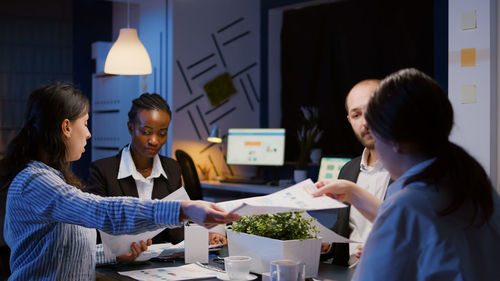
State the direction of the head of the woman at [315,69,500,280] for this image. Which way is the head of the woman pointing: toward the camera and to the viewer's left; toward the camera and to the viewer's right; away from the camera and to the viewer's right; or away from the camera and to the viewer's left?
away from the camera and to the viewer's left

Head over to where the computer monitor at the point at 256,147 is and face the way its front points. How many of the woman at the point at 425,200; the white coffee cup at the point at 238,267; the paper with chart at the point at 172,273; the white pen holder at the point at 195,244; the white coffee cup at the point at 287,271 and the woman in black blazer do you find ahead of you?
6

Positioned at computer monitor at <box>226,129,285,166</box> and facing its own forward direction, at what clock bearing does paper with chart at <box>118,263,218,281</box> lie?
The paper with chart is roughly at 12 o'clock from the computer monitor.

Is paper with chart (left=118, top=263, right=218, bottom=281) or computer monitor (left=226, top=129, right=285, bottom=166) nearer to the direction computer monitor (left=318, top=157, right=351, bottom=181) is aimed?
the paper with chart

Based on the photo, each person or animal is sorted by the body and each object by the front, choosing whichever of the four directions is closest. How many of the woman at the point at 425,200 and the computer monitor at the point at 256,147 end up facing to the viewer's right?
0

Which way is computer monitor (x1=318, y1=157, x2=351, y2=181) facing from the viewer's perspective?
toward the camera

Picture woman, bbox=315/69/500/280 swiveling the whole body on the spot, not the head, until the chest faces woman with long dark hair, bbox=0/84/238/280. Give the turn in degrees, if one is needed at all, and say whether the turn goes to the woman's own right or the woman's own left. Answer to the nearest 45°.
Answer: approximately 45° to the woman's own left

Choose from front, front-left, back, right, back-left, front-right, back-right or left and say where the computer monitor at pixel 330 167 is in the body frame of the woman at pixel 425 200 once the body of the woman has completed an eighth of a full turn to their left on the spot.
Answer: right

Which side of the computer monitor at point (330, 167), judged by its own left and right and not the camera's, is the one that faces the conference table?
front

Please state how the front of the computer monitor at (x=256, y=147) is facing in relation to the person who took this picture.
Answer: facing the viewer

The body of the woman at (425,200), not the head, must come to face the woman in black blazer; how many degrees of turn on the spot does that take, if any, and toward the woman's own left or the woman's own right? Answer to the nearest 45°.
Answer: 0° — they already face them

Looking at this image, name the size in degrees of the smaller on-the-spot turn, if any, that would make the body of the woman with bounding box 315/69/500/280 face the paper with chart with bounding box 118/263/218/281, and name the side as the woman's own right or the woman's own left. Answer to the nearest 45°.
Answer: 0° — they already face it

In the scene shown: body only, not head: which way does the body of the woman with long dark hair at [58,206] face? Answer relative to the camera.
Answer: to the viewer's right

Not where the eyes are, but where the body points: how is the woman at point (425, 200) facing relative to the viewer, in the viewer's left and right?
facing away from the viewer and to the left of the viewer

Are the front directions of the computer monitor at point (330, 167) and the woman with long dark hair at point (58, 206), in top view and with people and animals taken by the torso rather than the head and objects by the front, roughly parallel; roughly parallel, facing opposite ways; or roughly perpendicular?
roughly perpendicular

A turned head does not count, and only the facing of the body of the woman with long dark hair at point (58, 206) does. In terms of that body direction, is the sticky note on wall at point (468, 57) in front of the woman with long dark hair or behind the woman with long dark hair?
in front

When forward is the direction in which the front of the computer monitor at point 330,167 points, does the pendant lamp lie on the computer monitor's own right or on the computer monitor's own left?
on the computer monitor's own right

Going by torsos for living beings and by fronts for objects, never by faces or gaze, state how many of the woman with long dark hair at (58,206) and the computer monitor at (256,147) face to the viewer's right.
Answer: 1

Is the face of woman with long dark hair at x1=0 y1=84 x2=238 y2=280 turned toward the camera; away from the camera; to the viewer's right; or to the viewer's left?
to the viewer's right

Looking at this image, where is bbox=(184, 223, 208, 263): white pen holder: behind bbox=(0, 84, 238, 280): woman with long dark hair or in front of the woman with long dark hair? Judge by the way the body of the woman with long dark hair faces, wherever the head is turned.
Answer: in front
